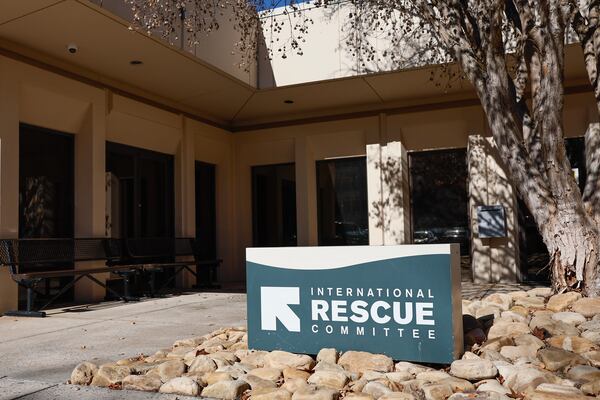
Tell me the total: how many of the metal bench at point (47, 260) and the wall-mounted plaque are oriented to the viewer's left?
0

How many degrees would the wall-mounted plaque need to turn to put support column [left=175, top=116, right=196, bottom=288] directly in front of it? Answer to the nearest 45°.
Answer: approximately 90° to its right

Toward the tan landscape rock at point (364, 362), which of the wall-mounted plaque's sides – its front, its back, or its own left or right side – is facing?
front

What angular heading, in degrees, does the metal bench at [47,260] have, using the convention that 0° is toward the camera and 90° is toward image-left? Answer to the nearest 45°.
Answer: approximately 315°

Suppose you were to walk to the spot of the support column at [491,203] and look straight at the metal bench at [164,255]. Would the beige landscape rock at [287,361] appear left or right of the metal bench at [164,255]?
left

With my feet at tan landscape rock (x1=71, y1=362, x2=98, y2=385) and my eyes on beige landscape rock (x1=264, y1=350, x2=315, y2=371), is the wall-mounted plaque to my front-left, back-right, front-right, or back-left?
front-left

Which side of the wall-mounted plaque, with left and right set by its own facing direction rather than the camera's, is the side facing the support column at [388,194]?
right

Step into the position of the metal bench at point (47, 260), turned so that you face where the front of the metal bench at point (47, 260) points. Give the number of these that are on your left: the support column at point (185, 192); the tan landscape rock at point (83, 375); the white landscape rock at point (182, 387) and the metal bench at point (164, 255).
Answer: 2

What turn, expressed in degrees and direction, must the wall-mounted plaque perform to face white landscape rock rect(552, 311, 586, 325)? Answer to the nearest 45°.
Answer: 0° — it already faces it

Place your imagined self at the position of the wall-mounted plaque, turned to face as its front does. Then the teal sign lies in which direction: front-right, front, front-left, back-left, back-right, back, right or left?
front

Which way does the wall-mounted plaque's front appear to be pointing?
toward the camera

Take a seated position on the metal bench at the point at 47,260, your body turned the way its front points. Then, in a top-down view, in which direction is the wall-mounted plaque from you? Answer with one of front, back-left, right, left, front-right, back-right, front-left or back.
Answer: front-left

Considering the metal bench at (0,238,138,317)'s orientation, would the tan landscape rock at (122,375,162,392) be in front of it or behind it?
in front

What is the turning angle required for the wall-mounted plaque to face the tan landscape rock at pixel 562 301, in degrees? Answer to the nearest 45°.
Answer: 0° — it already faces it

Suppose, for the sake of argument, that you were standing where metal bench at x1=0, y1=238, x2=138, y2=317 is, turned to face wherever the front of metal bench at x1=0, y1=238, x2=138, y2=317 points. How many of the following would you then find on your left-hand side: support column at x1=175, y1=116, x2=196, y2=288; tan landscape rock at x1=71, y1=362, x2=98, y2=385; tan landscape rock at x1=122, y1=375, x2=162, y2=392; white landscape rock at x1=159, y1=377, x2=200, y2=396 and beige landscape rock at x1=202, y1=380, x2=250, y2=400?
1

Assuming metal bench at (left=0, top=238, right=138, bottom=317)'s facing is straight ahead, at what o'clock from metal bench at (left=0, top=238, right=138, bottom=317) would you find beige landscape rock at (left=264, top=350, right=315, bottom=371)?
The beige landscape rock is roughly at 1 o'clock from the metal bench.

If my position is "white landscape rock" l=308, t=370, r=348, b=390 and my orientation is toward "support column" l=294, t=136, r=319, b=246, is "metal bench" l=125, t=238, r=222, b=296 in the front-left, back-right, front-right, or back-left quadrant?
front-left

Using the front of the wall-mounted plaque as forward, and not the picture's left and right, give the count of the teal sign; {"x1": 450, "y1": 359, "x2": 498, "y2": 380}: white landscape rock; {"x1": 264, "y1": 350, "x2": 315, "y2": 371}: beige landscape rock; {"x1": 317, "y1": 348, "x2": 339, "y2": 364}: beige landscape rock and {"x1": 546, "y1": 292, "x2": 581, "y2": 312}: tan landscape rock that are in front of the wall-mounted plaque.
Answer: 5
